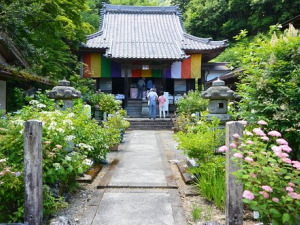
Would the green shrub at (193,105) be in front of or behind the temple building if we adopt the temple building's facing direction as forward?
in front

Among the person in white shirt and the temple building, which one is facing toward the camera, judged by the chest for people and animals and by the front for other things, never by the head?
the temple building

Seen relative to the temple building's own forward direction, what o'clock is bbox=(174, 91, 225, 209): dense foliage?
The dense foliage is roughly at 12 o'clock from the temple building.

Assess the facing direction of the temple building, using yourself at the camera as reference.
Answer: facing the viewer

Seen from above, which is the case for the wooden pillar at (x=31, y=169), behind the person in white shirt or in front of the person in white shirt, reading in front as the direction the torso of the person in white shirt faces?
behind

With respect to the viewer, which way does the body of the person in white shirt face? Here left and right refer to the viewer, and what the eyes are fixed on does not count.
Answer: facing away from the viewer

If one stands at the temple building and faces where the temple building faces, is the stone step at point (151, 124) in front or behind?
in front

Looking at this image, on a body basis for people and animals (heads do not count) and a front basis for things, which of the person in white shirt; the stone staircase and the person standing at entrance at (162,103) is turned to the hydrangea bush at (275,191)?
the stone staircase

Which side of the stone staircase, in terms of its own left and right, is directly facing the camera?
front

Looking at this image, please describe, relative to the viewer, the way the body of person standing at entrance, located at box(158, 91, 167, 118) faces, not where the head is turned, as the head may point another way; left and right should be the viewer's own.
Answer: facing away from the viewer

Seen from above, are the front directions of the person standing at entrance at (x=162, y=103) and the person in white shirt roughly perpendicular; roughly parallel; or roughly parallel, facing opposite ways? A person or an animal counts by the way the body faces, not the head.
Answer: roughly parallel

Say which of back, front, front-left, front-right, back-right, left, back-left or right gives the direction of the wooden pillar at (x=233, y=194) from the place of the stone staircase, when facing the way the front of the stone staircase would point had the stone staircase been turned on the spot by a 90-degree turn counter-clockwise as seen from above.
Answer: right
